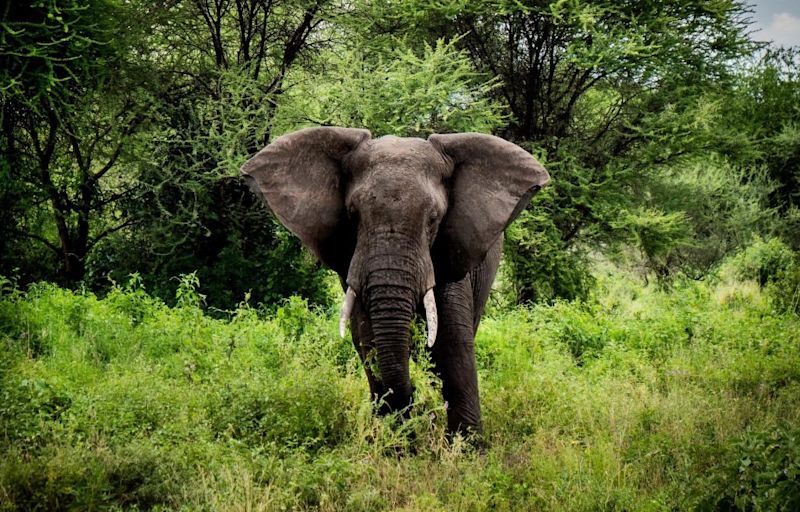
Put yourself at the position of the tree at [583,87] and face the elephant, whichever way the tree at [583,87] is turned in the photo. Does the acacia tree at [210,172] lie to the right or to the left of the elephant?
right

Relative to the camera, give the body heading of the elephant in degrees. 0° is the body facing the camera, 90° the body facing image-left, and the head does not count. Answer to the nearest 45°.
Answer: approximately 0°

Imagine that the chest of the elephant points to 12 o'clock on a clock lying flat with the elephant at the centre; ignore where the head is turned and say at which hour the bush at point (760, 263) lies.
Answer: The bush is roughly at 7 o'clock from the elephant.

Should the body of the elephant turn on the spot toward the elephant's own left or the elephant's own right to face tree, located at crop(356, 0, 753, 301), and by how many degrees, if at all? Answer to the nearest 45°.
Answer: approximately 180°

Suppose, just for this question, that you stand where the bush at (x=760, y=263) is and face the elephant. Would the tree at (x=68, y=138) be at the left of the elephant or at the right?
right

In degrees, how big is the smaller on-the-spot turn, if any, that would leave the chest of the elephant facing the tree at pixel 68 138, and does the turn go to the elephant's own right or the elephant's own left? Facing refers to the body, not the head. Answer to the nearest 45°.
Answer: approximately 135° to the elephant's own right
